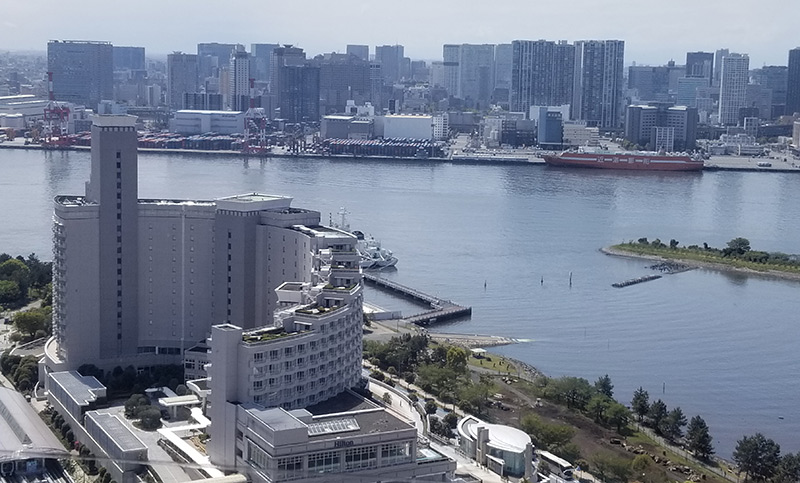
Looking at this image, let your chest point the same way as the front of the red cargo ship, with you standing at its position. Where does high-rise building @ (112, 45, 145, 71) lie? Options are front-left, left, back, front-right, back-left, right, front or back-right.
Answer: front-right

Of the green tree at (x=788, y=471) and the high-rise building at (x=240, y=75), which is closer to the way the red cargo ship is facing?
the high-rise building

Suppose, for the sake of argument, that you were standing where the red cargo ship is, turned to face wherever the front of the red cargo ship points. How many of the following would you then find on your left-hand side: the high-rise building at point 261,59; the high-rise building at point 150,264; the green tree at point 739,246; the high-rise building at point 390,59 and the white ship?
3

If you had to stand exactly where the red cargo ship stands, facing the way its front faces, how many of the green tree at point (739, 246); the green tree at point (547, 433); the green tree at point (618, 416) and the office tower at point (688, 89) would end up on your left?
3

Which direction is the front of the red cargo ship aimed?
to the viewer's left

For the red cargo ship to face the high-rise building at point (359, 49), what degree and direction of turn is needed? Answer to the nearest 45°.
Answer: approximately 45° to its right

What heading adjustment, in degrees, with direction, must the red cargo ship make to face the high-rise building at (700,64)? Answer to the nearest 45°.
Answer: approximately 90° to its right

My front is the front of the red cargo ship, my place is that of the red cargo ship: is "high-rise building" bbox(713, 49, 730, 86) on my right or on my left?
on my right

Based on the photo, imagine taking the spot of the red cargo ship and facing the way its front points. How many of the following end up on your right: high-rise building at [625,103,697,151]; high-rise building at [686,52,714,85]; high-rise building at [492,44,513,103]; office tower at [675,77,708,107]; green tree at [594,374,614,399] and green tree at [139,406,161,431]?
4

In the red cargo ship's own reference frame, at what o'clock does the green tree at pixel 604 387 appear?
The green tree is roughly at 9 o'clock from the red cargo ship.

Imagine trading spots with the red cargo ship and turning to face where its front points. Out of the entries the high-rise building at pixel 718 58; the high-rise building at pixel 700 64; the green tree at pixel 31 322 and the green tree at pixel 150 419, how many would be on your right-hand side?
2
